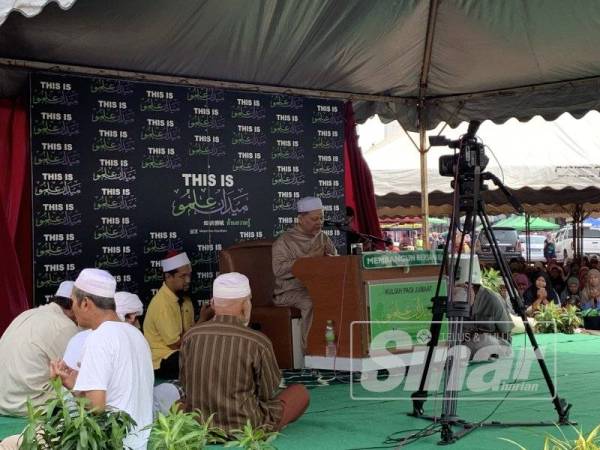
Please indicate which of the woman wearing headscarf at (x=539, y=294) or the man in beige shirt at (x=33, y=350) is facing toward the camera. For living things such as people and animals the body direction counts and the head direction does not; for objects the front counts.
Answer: the woman wearing headscarf

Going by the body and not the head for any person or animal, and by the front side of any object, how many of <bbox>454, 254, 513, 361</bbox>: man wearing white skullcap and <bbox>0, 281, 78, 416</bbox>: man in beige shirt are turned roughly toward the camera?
0

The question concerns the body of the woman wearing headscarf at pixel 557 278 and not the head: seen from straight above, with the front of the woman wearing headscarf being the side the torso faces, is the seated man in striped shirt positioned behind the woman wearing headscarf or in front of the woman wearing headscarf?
in front

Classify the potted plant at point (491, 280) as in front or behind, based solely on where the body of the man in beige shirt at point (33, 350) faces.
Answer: in front

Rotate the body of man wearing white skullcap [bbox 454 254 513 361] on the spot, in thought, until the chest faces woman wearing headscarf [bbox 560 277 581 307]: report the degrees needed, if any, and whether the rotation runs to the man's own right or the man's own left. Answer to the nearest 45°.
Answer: approximately 90° to the man's own right

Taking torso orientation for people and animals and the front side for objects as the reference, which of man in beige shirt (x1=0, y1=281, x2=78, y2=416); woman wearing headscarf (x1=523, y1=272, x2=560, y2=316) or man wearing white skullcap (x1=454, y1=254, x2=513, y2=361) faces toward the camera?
the woman wearing headscarf

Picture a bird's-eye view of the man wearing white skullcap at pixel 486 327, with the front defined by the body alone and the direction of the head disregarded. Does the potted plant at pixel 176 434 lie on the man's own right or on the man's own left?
on the man's own left

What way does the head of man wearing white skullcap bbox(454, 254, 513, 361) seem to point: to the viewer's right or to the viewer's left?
to the viewer's left

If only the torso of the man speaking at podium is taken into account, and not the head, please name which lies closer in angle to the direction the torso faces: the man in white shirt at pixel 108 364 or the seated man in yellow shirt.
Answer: the man in white shirt

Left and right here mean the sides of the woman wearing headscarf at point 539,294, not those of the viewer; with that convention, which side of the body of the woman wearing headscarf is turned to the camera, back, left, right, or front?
front

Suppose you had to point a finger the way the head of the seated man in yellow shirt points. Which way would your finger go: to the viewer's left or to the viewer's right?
to the viewer's right

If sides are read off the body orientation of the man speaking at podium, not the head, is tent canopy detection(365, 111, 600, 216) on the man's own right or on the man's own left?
on the man's own left

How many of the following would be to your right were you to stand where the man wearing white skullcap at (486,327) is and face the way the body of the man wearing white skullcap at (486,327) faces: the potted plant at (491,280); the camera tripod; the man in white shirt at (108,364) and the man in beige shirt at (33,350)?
1

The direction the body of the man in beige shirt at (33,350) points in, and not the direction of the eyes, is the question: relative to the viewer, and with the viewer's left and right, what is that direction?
facing away from the viewer and to the right of the viewer

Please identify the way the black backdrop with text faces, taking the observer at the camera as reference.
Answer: facing the viewer and to the right of the viewer

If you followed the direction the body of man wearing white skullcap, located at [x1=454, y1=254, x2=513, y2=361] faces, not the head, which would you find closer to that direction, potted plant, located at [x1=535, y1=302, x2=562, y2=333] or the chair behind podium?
the chair behind podium
